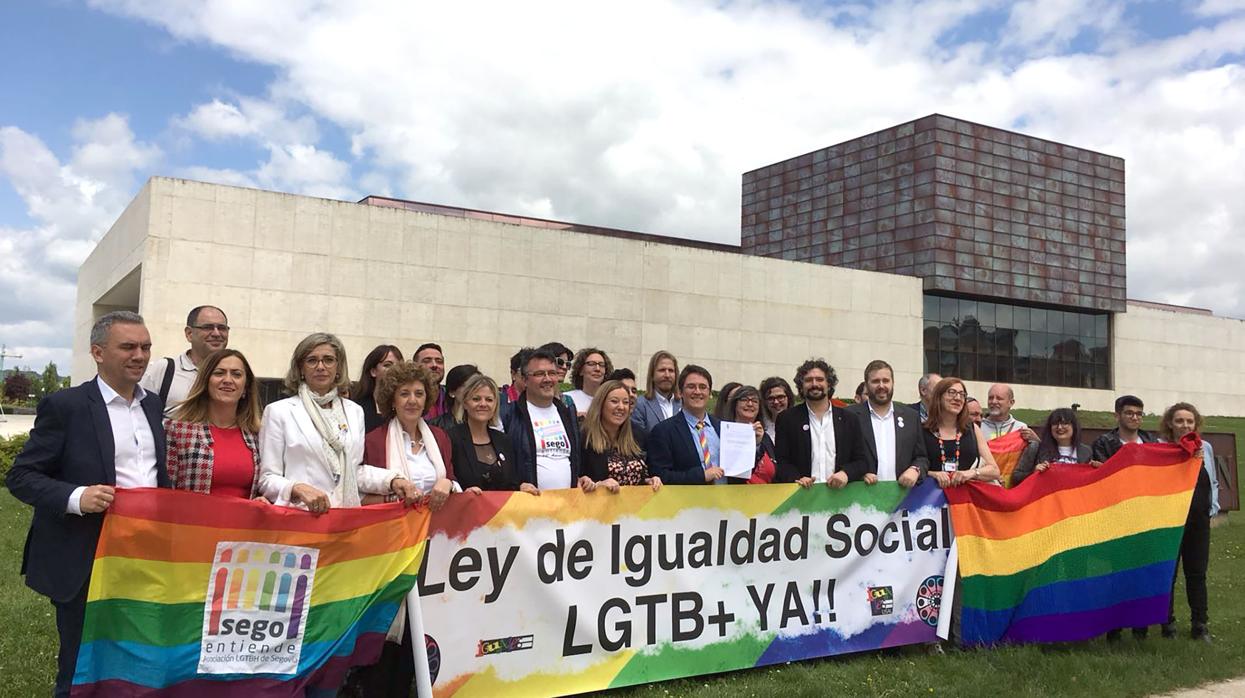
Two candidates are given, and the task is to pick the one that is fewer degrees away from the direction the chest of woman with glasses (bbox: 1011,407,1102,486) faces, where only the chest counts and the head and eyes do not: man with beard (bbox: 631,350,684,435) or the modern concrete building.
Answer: the man with beard

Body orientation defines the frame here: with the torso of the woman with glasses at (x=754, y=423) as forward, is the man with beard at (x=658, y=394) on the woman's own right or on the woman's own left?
on the woman's own right

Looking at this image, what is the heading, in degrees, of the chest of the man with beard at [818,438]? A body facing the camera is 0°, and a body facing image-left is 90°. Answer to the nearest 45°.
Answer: approximately 0°

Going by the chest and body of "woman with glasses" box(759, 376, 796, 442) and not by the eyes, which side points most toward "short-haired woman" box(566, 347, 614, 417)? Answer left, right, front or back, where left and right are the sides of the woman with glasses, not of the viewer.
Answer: right
